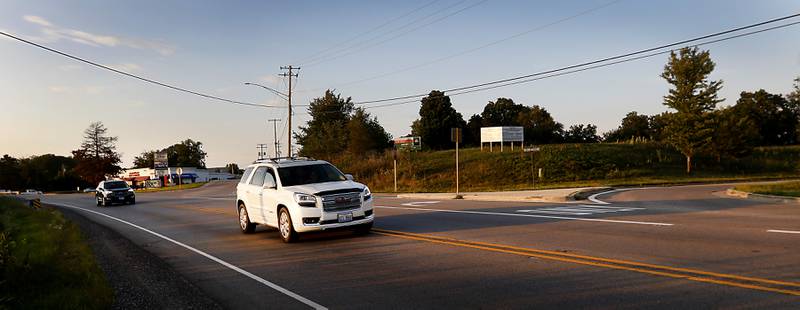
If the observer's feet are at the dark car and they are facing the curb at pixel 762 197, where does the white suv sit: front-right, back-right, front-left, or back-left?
front-right

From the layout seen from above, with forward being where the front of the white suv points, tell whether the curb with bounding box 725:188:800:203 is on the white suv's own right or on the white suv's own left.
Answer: on the white suv's own left

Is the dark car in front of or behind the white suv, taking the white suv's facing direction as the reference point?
behind

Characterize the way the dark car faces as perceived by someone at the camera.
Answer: facing the viewer and to the right of the viewer

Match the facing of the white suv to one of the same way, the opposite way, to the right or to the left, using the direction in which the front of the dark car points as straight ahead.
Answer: the same way

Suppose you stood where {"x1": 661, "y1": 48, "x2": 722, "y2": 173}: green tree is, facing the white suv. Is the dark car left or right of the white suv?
right

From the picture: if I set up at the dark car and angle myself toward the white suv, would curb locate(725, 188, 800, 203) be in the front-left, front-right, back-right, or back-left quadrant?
front-left

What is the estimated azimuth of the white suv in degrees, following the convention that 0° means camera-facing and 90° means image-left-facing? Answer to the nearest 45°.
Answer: approximately 315°

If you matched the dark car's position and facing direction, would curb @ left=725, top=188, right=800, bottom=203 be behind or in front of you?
in front

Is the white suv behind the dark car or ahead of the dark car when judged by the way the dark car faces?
ahead

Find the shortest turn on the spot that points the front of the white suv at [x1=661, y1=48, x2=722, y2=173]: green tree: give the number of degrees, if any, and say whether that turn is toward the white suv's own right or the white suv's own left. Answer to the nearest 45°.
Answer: approximately 90° to the white suv's own left

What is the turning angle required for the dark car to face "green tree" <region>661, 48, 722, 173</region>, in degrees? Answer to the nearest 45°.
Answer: approximately 45° to its left

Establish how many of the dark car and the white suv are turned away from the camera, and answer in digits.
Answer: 0
